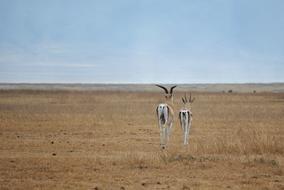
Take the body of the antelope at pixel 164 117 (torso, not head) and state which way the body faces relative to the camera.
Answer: away from the camera
